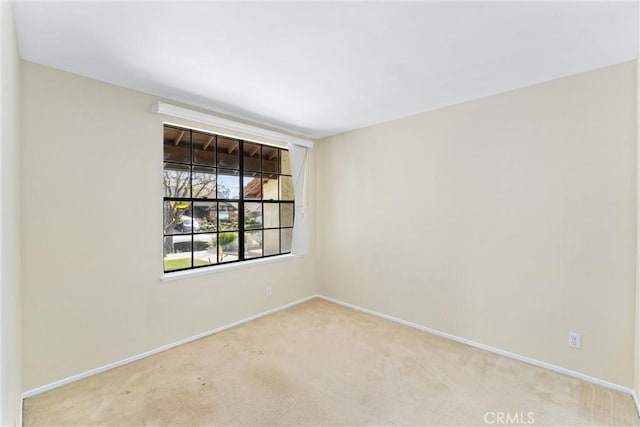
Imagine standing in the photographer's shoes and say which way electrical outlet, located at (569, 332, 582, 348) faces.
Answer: facing the viewer and to the left of the viewer
